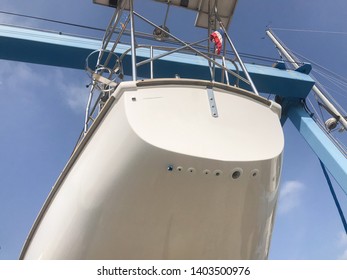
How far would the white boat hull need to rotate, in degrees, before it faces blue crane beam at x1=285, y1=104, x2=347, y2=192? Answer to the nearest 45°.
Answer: approximately 90° to its right

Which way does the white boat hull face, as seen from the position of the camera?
facing away from the viewer and to the left of the viewer
